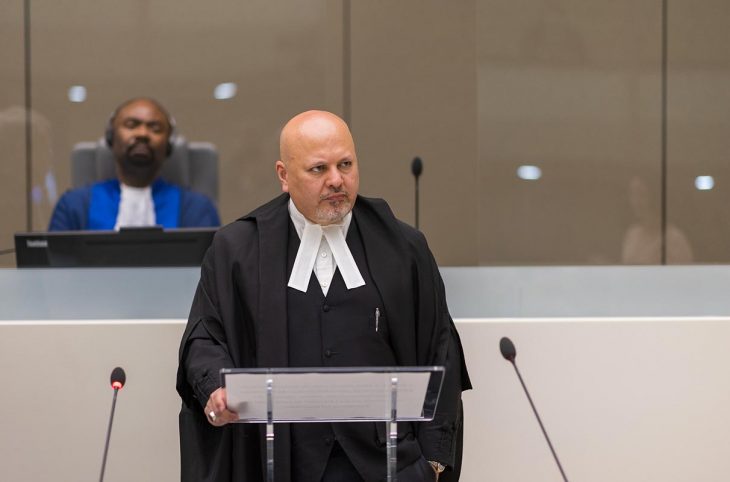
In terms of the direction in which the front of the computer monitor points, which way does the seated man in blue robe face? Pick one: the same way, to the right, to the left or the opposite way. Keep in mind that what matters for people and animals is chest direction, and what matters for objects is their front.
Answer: the opposite way

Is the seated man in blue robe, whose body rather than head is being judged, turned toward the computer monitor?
yes

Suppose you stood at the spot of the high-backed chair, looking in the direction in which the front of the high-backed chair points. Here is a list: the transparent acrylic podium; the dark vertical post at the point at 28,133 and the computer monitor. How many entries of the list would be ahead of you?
2

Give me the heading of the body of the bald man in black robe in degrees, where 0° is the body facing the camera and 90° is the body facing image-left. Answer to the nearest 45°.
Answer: approximately 0°

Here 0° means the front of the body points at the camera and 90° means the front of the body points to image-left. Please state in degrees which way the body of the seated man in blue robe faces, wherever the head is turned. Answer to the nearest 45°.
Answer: approximately 0°

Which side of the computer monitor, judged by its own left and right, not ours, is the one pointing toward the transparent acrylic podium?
back

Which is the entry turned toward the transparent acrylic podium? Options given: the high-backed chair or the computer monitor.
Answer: the high-backed chair

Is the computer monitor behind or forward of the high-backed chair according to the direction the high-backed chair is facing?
forward

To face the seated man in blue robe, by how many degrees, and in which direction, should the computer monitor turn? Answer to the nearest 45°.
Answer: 0° — it already faces them

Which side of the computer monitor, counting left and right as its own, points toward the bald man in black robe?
back
